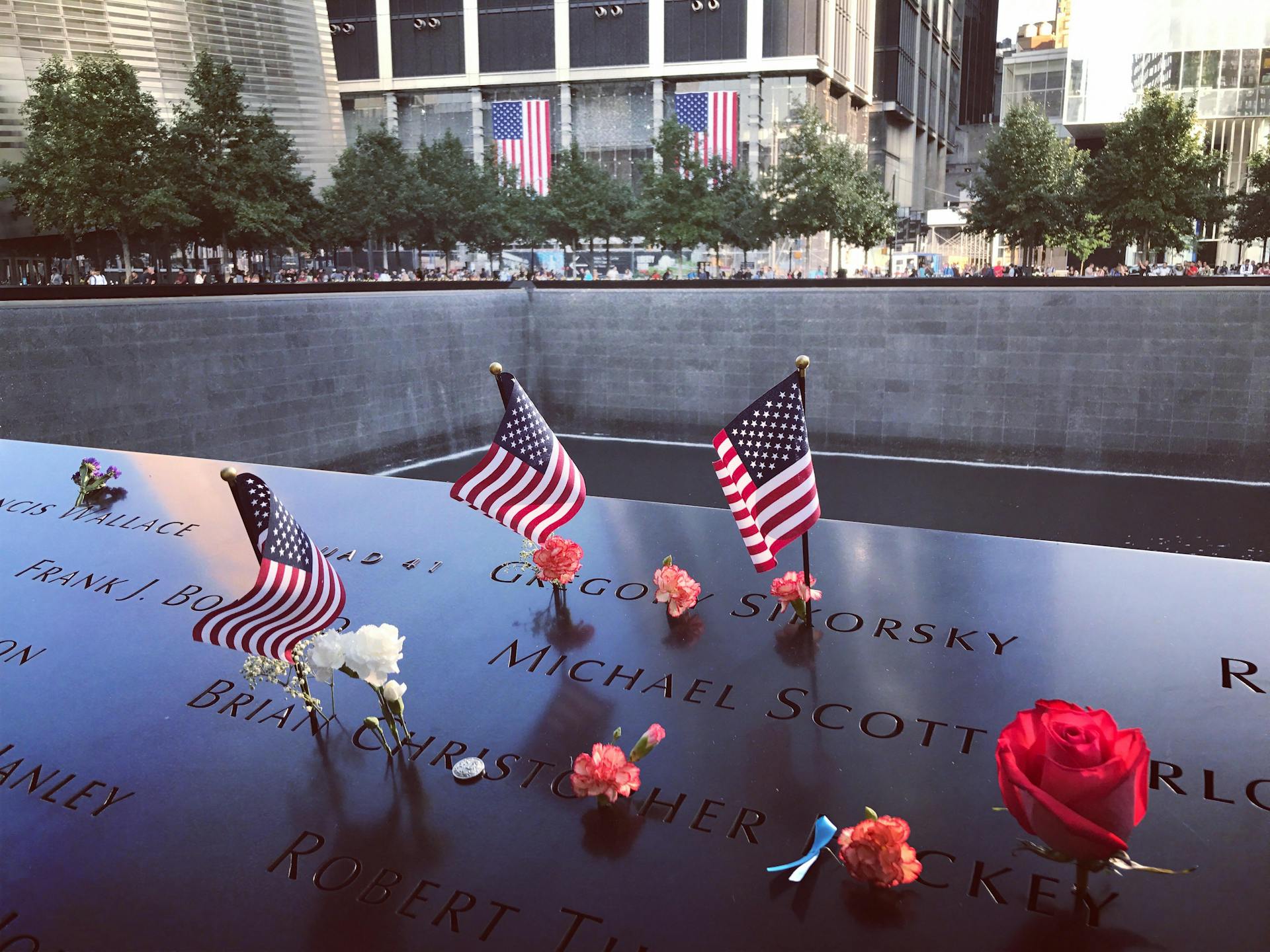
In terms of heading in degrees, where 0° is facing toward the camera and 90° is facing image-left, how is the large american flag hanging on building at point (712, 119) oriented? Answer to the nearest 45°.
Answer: approximately 0°

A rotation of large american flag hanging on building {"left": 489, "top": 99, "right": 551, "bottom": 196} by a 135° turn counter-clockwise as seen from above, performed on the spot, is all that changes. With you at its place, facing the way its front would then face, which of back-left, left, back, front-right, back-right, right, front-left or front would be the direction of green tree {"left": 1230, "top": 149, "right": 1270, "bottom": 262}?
right

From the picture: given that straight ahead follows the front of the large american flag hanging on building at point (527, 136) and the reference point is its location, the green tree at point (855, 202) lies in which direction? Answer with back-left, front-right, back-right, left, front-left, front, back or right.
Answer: front-left

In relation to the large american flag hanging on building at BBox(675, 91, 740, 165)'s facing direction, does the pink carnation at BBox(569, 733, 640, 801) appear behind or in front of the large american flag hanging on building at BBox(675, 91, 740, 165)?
in front

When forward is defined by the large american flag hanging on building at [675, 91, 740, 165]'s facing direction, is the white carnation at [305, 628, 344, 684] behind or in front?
in front

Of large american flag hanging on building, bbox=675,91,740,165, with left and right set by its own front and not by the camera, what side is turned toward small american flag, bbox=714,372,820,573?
front

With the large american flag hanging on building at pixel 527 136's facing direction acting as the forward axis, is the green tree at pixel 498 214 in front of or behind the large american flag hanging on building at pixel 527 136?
in front

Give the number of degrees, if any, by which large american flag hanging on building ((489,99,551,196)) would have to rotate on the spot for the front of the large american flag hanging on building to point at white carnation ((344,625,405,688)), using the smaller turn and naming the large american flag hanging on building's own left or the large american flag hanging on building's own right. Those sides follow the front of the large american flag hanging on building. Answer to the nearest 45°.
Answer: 0° — it already faces it

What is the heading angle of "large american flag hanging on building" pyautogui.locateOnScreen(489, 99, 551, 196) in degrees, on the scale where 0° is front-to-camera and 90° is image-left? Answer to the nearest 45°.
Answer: approximately 0°

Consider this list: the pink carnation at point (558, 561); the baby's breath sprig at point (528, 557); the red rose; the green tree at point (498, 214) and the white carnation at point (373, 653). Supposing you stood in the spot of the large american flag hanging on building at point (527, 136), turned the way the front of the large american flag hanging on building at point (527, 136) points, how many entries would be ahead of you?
5

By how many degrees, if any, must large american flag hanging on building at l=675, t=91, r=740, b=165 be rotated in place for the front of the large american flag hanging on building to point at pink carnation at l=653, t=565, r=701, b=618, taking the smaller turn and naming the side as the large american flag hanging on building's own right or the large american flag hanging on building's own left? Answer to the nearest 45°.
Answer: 0° — it already faces it

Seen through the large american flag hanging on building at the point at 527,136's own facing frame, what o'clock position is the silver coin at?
The silver coin is roughly at 12 o'clock from the large american flag hanging on building.
